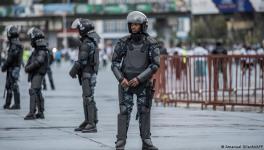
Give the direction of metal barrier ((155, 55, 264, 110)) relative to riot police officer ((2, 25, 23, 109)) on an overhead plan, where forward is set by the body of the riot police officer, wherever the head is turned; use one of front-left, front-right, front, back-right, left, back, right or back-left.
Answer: back

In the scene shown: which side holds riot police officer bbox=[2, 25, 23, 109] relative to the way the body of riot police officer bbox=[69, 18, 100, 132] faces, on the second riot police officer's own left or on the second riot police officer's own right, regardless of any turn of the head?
on the second riot police officer's own right

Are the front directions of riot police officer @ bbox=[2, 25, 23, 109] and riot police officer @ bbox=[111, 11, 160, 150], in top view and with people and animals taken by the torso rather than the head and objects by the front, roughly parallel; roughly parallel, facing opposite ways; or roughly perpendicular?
roughly perpendicular

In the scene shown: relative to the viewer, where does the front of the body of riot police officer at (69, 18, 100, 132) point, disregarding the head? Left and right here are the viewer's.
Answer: facing to the left of the viewer

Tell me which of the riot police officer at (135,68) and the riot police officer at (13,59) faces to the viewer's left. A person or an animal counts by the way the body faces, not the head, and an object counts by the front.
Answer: the riot police officer at (13,59)

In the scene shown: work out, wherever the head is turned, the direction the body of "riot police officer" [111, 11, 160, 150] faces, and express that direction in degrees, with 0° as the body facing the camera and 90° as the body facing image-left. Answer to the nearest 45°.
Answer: approximately 0°

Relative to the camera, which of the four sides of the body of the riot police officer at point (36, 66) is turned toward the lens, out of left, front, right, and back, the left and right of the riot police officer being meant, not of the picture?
left

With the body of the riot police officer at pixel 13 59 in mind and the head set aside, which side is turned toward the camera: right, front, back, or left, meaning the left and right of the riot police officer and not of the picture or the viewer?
left

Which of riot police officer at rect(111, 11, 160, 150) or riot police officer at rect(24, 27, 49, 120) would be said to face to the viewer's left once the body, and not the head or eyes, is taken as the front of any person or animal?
riot police officer at rect(24, 27, 49, 120)

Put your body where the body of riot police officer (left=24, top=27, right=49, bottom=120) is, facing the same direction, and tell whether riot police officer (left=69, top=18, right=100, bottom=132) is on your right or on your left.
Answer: on your left

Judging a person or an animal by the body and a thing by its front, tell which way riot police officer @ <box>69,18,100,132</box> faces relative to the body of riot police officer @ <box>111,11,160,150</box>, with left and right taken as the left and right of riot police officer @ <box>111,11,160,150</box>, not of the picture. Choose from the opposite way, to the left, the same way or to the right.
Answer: to the right
